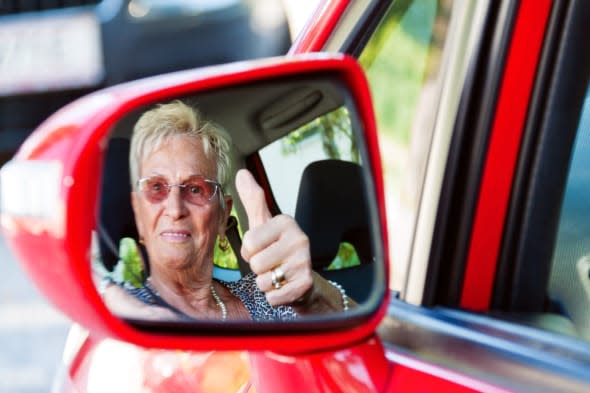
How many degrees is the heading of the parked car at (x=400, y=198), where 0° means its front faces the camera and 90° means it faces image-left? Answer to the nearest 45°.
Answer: approximately 135°

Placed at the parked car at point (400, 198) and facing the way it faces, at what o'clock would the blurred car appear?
The blurred car is roughly at 1 o'clock from the parked car.
